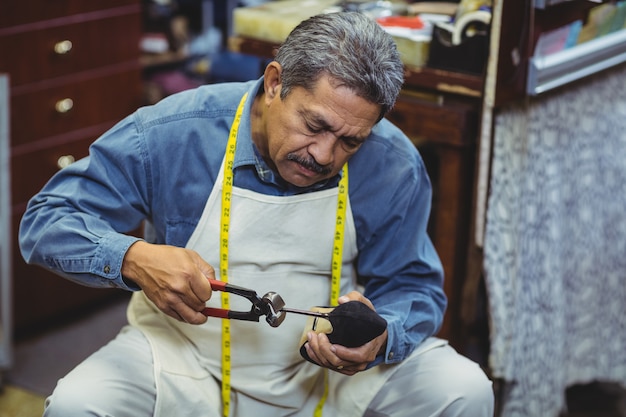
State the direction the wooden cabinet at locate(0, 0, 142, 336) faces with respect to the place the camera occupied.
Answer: facing the viewer and to the right of the viewer

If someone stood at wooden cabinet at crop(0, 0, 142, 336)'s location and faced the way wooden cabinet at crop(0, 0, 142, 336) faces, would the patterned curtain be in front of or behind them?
in front
